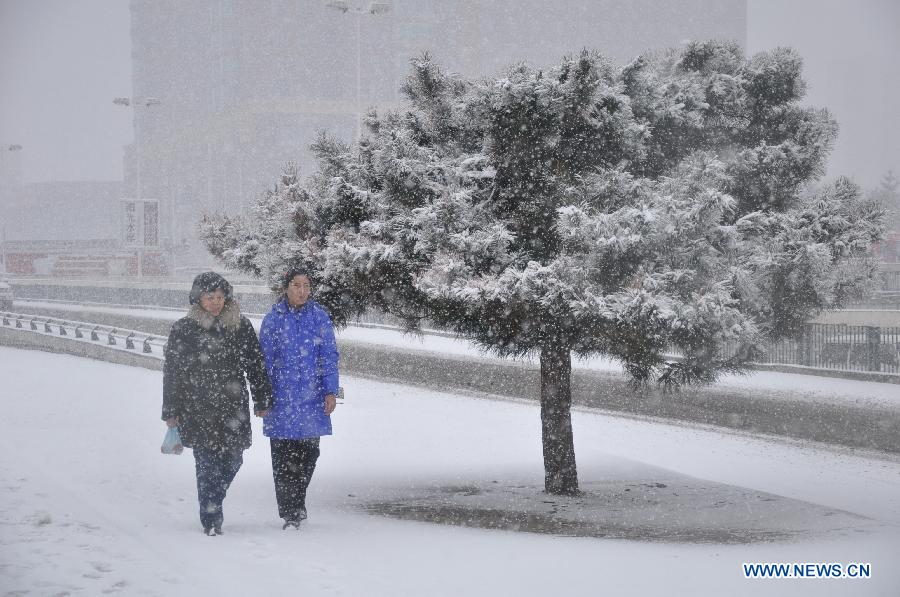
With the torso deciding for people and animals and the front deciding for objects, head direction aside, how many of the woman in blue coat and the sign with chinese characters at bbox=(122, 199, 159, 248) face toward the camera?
2

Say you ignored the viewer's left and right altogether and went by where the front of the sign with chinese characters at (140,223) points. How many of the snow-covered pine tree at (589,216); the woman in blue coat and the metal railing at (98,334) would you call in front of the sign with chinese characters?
3

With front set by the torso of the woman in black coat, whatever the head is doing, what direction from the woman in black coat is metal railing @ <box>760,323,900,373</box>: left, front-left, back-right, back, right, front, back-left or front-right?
back-left

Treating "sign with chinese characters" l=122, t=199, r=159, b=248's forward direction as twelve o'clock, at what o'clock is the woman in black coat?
The woman in black coat is roughly at 12 o'clock from the sign with chinese characters.

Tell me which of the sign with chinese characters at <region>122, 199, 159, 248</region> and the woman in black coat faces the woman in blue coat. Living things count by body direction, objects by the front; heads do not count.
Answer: the sign with chinese characters

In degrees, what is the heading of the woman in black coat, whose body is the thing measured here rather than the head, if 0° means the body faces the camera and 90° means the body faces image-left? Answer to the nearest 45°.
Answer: approximately 0°

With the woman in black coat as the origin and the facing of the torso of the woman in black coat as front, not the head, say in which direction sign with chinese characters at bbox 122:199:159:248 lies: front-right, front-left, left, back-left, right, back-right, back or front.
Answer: back

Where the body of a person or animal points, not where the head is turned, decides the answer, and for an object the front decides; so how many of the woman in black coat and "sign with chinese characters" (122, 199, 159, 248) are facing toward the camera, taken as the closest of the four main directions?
2

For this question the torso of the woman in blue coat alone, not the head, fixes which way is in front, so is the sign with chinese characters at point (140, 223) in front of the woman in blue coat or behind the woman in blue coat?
behind
